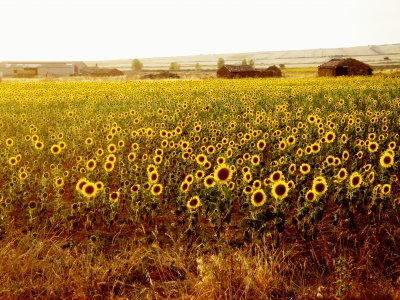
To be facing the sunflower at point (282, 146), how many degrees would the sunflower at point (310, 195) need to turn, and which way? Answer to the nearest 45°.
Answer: approximately 180°

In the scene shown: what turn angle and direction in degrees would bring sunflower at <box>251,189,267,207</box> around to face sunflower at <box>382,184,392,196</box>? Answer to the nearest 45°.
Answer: approximately 90° to its left

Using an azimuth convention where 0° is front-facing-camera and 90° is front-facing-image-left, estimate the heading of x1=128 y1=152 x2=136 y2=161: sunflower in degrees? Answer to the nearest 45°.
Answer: approximately 0°

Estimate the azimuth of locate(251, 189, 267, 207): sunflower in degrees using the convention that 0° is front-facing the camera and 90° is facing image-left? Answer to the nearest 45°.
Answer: approximately 0°

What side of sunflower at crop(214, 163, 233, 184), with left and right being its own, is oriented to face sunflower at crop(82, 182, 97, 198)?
right

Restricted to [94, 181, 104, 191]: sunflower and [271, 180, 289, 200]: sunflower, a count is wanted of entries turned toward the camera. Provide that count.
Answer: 2

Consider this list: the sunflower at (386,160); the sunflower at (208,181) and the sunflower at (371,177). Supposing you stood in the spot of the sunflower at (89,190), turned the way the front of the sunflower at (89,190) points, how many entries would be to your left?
3

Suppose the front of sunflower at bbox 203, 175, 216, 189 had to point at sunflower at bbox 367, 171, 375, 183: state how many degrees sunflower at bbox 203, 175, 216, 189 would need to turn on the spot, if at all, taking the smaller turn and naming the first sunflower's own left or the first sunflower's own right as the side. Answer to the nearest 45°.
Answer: approximately 90° to the first sunflower's own left

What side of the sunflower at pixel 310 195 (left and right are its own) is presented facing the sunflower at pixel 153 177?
right
